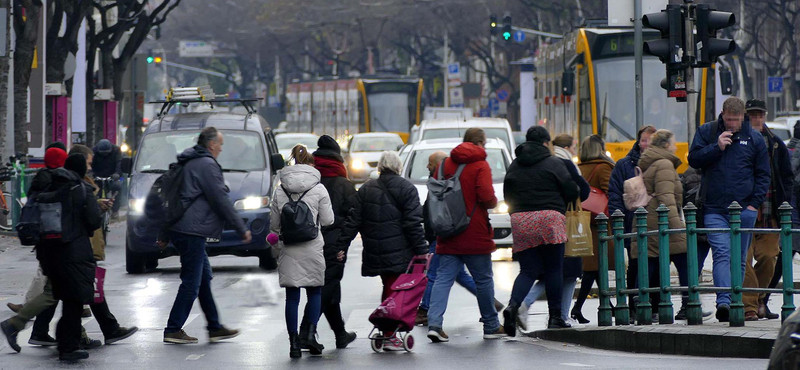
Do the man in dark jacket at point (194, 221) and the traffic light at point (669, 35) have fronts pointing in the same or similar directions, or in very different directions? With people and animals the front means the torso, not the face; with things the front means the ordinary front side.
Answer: very different directions

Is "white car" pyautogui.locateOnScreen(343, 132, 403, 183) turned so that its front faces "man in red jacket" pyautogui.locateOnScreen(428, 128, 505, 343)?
yes

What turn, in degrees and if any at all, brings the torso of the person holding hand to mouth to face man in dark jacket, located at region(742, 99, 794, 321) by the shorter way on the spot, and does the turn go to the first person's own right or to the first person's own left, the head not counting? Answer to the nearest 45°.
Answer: approximately 135° to the first person's own left

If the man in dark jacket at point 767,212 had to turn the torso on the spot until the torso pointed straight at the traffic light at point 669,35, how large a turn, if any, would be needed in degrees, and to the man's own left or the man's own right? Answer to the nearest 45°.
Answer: approximately 135° to the man's own right

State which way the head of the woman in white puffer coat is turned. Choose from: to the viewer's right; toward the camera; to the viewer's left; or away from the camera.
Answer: away from the camera

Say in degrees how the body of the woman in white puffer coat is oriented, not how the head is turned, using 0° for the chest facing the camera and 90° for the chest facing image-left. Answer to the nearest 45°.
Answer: approximately 180°

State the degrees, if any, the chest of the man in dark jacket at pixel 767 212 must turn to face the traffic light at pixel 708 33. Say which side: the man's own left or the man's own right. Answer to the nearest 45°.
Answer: approximately 135° to the man's own right

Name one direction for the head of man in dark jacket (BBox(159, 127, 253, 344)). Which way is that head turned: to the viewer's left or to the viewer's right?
to the viewer's right

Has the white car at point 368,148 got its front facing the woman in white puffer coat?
yes

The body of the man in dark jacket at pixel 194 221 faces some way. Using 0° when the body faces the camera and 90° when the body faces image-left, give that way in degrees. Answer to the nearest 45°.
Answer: approximately 270°

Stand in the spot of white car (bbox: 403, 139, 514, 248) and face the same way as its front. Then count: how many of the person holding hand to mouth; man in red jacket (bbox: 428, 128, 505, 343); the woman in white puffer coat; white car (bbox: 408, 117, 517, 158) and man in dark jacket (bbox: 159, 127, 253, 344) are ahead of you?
4
